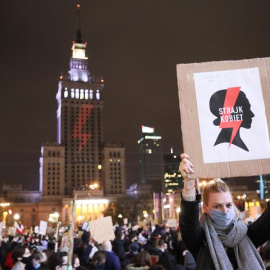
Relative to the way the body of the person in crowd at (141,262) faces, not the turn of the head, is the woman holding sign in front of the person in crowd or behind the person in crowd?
behind

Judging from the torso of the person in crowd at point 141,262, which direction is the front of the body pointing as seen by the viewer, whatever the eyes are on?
away from the camera

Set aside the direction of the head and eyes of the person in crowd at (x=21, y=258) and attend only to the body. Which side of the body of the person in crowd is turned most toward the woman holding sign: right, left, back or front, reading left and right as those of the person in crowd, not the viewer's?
right

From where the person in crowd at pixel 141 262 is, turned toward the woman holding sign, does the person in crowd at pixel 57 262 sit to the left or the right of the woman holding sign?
right

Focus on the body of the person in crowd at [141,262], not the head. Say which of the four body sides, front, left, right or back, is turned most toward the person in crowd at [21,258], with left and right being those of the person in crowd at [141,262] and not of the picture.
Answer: left
